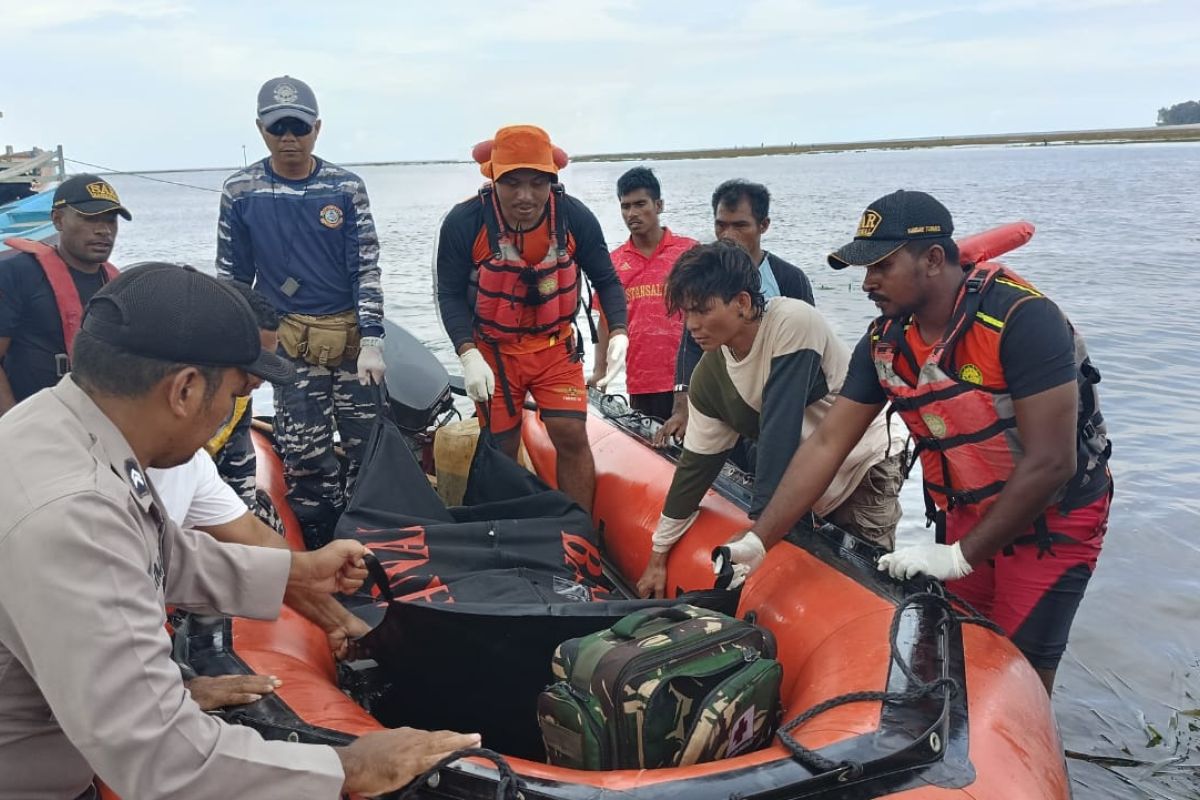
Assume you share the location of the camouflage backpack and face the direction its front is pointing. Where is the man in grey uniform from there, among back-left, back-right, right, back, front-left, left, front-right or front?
right

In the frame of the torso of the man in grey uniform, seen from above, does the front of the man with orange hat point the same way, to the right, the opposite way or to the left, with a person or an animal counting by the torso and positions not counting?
to the right

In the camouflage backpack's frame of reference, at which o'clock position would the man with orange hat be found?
The man with orange hat is roughly at 7 o'clock from the camouflage backpack.

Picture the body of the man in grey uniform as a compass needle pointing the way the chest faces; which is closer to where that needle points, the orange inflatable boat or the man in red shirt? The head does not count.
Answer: the orange inflatable boat

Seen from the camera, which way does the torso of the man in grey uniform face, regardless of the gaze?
to the viewer's right

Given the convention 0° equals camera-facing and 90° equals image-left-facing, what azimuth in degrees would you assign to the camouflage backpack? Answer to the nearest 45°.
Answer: approximately 315°

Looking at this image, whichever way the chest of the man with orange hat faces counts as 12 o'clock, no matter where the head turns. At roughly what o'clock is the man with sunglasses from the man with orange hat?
The man with sunglasses is roughly at 3 o'clock from the man with orange hat.

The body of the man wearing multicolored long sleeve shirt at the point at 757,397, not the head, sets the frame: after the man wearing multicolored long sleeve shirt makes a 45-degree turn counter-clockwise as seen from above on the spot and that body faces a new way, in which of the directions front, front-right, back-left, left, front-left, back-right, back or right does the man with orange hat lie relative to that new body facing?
back-right

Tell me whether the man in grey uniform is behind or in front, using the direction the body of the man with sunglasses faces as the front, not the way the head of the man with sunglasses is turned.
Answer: in front
